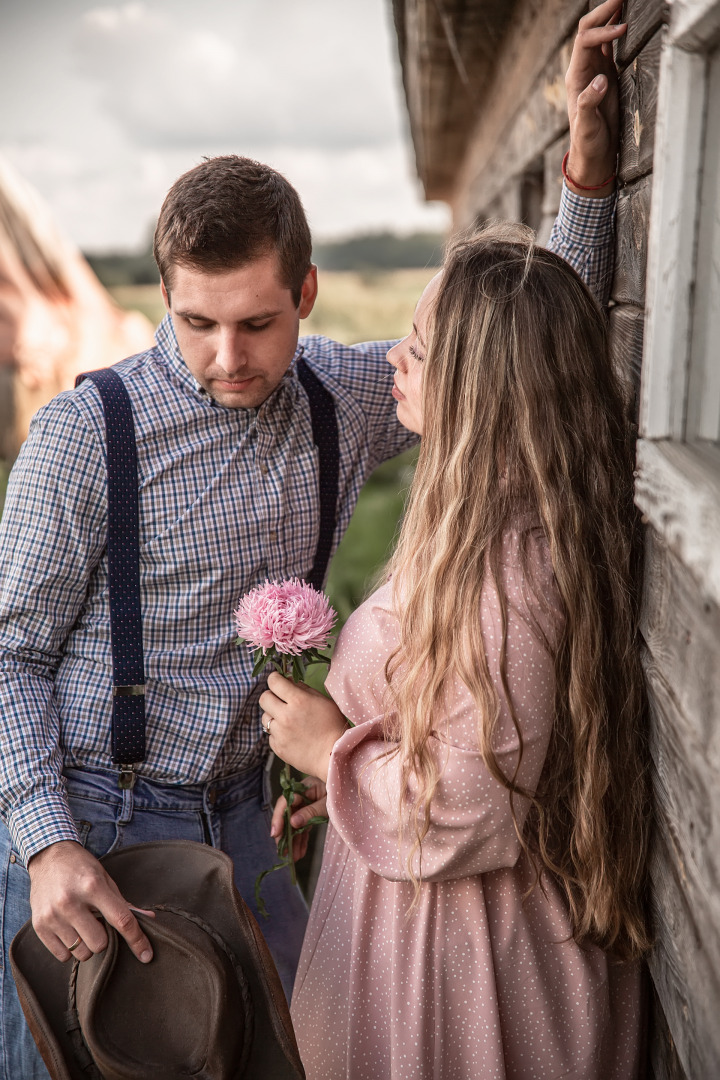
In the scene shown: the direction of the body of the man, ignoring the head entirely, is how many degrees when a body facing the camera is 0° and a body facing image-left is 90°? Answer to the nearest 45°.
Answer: approximately 315°

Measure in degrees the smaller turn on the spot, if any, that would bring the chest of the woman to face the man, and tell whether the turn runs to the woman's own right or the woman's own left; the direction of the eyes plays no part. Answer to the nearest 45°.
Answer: approximately 45° to the woman's own right

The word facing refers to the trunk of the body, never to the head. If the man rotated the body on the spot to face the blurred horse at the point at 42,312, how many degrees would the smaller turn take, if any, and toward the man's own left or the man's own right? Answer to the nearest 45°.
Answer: approximately 135° to the man's own left

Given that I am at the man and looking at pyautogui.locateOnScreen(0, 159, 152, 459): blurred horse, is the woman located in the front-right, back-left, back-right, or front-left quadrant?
back-right

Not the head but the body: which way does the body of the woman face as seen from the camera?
to the viewer's left

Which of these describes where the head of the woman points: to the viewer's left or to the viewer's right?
to the viewer's left
